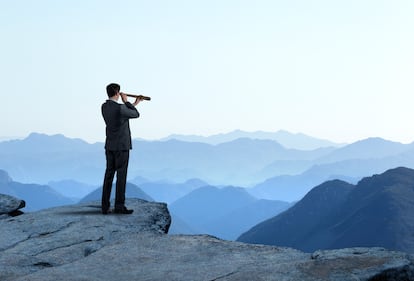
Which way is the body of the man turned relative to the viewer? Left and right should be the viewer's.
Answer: facing away from the viewer and to the right of the viewer
